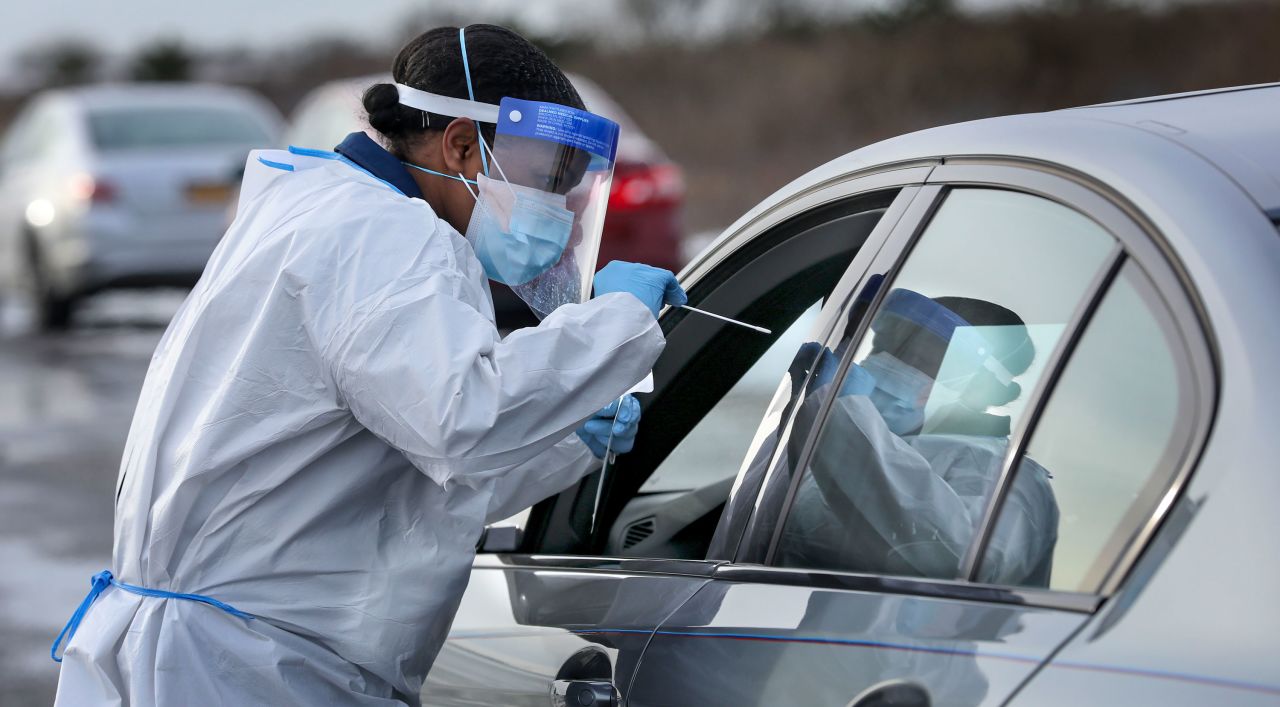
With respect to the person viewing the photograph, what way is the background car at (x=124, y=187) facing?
facing away from the viewer and to the left of the viewer

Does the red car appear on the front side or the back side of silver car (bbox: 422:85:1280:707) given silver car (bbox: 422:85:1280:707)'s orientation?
on the front side

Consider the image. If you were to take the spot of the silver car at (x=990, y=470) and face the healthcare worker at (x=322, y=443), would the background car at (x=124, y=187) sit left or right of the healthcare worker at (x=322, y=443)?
right

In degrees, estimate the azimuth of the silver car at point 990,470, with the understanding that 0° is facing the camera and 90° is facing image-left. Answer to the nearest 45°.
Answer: approximately 135°

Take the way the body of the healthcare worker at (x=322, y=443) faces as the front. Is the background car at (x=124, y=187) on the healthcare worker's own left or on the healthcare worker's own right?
on the healthcare worker's own left

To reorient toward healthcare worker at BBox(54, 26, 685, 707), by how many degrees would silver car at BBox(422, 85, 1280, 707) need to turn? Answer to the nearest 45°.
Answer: approximately 45° to its left

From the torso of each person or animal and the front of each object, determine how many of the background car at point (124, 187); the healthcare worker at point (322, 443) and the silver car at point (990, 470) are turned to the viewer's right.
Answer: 1

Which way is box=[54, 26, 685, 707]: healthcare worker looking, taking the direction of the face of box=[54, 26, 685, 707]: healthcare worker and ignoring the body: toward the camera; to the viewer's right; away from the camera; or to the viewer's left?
to the viewer's right

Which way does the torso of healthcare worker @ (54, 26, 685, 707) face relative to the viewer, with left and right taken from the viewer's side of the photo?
facing to the right of the viewer

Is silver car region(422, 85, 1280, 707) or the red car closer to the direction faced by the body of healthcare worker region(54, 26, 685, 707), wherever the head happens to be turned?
the silver car

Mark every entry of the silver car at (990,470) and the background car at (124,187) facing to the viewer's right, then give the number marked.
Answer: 0

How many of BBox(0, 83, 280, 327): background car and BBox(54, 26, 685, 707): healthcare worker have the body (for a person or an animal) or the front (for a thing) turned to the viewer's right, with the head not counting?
1

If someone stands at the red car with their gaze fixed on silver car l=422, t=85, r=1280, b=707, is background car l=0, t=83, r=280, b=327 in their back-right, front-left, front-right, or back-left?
back-right
